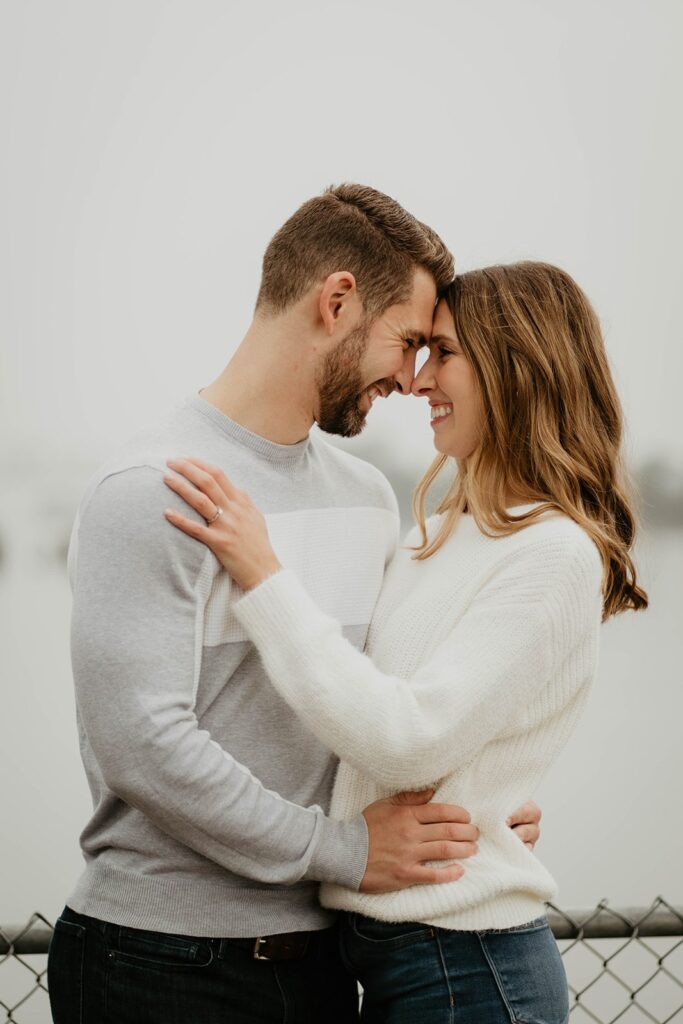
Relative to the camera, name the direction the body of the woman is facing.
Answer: to the viewer's left

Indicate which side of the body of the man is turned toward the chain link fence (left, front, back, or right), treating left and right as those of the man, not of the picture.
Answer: left

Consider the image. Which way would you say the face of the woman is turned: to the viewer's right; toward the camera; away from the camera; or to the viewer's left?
to the viewer's left

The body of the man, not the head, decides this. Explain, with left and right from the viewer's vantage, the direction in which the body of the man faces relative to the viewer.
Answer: facing the viewer and to the right of the viewer

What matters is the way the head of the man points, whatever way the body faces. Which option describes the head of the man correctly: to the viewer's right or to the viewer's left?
to the viewer's right
